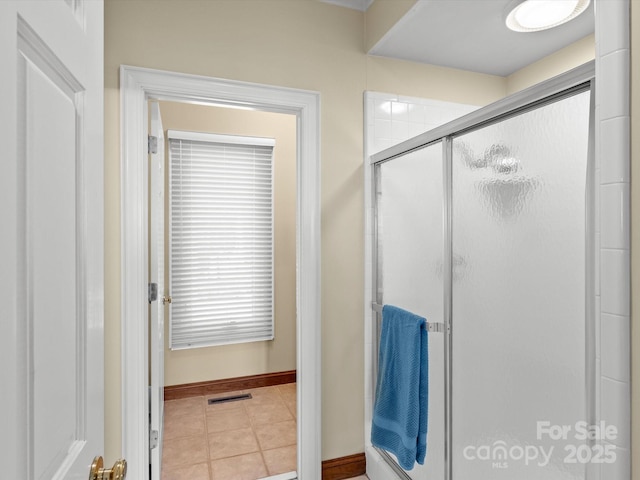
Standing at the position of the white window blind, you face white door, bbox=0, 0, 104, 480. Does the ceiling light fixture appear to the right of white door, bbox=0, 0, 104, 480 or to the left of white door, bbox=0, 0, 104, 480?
left

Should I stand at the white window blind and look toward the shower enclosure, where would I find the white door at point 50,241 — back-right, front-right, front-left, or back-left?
front-right

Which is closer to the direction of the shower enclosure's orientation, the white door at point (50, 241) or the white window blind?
the white door

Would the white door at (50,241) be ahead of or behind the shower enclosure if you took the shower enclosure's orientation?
ahead

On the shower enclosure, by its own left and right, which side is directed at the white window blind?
right
